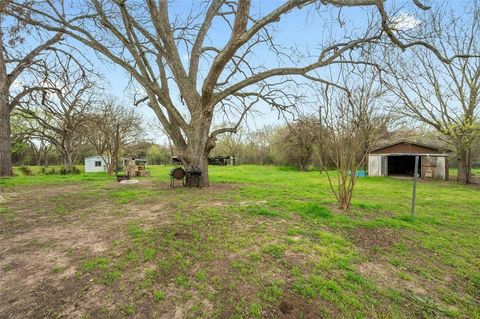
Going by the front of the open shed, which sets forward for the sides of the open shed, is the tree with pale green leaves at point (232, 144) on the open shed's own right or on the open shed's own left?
on the open shed's own right

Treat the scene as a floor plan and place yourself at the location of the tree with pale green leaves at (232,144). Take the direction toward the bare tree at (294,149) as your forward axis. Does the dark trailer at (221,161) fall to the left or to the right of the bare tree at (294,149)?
right

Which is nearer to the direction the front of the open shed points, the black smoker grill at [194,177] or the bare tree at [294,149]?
the black smoker grill

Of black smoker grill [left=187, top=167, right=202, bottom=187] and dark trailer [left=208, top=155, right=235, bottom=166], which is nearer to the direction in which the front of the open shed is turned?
the black smoker grill

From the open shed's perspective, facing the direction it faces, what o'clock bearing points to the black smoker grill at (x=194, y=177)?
The black smoker grill is roughly at 1 o'clock from the open shed.

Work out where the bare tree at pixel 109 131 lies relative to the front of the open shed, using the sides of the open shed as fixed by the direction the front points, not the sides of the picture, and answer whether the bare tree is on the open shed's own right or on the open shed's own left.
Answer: on the open shed's own right

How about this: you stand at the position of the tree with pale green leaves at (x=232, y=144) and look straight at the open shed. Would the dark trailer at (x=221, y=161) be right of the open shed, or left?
right

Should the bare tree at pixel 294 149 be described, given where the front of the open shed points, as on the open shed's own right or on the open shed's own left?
on the open shed's own right

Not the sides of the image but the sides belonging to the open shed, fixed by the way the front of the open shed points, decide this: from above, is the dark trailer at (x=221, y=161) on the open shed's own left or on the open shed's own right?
on the open shed's own right

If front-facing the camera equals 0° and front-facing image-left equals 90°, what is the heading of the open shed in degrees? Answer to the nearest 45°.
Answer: approximately 0°
